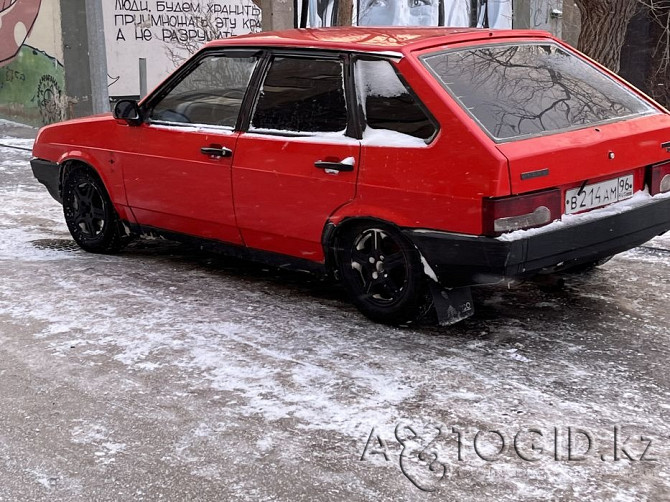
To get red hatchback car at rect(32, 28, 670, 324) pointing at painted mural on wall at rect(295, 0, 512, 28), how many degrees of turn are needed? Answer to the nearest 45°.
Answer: approximately 45° to its right

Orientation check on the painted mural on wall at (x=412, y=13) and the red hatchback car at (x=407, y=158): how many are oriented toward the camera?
1

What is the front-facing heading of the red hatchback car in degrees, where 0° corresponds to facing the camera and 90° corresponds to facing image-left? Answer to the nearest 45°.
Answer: approximately 135°

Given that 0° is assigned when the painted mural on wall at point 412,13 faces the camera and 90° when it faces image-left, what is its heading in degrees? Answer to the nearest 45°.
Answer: approximately 0°

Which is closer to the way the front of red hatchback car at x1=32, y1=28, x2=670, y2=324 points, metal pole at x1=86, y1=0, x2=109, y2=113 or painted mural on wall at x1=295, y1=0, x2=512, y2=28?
the metal pole

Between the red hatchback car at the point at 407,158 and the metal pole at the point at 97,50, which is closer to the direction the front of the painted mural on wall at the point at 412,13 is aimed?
the red hatchback car

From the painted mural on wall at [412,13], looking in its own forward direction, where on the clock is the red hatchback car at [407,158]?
The red hatchback car is roughly at 12 o'clock from the painted mural on wall.

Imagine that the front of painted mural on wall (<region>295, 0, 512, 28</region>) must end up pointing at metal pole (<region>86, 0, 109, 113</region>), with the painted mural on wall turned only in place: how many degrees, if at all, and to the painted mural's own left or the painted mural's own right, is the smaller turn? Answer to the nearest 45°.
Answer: approximately 45° to the painted mural's own right
